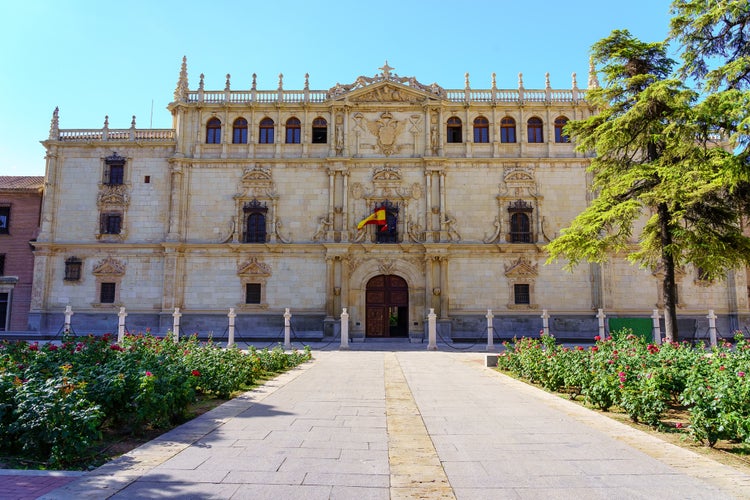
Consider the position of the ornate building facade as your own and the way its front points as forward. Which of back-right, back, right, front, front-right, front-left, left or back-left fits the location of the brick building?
right

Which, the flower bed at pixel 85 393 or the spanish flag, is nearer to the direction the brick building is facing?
the flower bed

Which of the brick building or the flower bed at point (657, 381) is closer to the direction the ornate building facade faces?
the flower bed

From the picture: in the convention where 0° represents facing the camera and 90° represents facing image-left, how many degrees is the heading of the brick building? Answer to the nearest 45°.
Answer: approximately 0°

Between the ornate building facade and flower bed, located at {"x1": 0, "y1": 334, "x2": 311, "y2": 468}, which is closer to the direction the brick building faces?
the flower bed

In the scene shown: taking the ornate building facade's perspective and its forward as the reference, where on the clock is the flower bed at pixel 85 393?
The flower bed is roughly at 12 o'clock from the ornate building facade.

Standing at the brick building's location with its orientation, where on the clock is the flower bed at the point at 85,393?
The flower bed is roughly at 12 o'clock from the brick building.

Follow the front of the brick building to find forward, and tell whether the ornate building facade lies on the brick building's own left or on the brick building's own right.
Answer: on the brick building's own left

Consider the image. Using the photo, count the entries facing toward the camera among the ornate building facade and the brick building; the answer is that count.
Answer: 2

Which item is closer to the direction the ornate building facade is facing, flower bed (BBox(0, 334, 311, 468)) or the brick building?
the flower bed
